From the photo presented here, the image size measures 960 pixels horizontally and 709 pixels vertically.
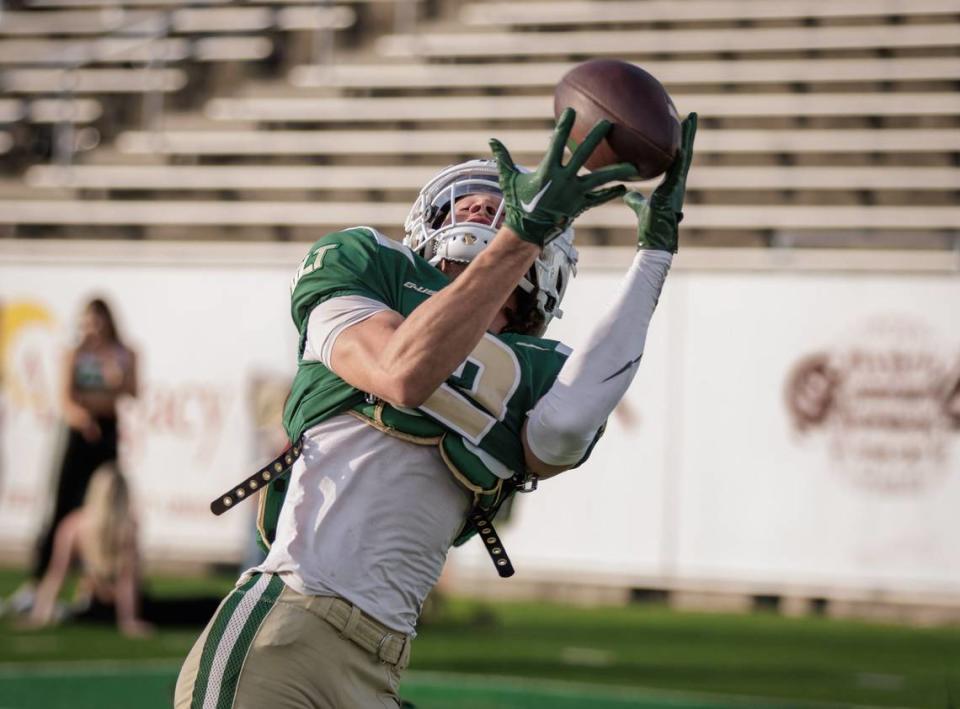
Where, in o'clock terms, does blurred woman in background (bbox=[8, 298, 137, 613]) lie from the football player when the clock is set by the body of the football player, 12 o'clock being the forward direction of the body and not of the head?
The blurred woman in background is roughly at 7 o'clock from the football player.

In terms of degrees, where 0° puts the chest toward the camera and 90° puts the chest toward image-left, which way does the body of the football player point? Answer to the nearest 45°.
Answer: approximately 315°

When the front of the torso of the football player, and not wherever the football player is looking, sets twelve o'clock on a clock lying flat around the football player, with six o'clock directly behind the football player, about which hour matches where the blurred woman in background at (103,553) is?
The blurred woman in background is roughly at 7 o'clock from the football player.
